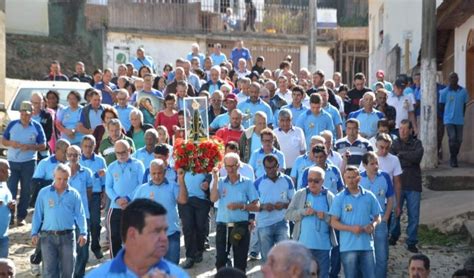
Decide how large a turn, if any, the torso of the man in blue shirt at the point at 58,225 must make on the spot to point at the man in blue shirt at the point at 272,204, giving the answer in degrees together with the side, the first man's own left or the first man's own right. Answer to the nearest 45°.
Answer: approximately 90° to the first man's own left

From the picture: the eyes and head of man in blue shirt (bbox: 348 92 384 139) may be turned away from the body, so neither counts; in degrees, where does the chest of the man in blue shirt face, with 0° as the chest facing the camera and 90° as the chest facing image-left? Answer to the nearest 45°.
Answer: approximately 0°
